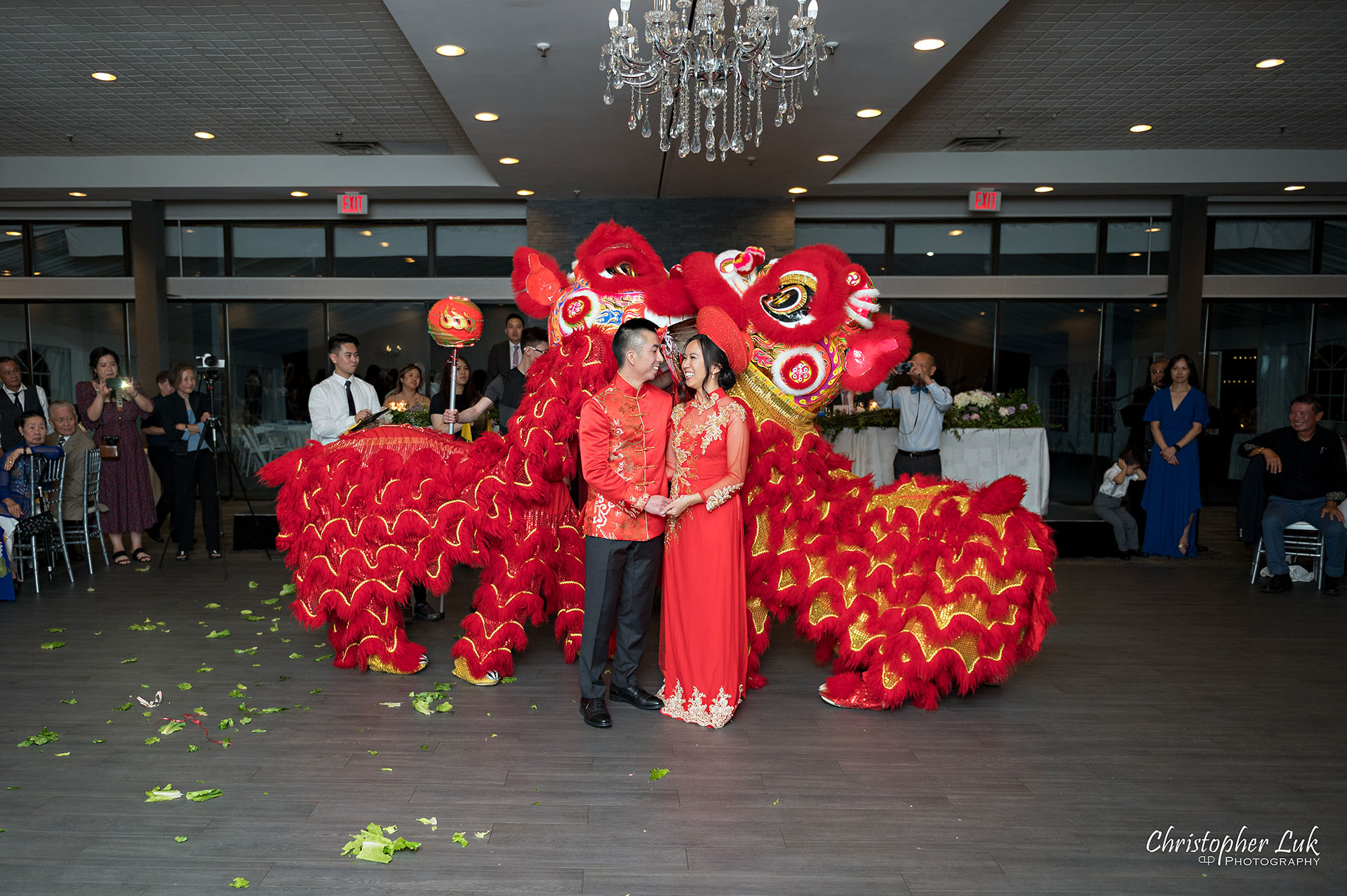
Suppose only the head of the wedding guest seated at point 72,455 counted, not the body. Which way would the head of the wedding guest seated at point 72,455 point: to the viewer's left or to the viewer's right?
to the viewer's right

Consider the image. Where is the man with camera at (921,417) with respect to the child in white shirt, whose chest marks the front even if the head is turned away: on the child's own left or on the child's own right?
on the child's own right

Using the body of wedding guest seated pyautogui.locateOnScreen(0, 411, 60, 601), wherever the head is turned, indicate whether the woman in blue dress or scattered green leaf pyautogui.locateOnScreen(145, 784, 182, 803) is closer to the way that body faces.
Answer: the scattered green leaf

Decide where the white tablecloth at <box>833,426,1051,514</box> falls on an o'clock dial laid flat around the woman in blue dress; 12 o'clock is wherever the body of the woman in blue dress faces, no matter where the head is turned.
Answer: The white tablecloth is roughly at 2 o'clock from the woman in blue dress.

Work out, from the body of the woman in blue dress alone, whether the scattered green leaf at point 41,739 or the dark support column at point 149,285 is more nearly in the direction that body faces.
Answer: the scattered green leaf

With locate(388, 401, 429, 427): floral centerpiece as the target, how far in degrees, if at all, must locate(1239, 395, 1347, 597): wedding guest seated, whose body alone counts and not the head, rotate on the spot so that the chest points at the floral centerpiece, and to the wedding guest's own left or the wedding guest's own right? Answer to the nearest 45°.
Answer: approximately 45° to the wedding guest's own right

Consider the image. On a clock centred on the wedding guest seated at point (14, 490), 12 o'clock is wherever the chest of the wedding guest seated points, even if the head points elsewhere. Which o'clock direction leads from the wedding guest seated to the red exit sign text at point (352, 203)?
The red exit sign text is roughly at 6 o'clock from the wedding guest seated.

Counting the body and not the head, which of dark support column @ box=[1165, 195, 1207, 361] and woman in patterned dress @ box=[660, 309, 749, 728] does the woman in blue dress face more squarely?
the woman in patterned dress
